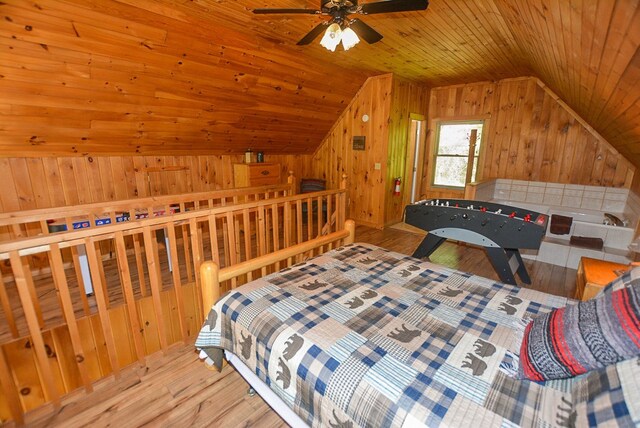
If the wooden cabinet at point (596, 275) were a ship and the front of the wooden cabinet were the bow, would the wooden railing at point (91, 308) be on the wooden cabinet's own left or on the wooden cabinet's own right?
on the wooden cabinet's own left

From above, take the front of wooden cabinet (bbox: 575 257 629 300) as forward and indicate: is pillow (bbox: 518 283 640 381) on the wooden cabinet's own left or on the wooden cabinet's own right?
on the wooden cabinet's own left

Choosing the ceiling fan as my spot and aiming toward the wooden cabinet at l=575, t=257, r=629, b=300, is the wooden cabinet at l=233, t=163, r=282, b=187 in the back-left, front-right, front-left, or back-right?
back-left

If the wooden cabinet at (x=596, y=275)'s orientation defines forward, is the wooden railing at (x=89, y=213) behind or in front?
in front

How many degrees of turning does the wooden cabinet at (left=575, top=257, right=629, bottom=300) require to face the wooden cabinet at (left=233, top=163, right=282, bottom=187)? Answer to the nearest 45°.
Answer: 0° — it already faces it

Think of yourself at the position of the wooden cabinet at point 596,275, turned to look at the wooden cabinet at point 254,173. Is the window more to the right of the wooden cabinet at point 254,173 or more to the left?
right

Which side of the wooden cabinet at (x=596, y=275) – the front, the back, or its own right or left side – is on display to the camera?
left

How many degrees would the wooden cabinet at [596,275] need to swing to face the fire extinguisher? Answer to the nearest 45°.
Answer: approximately 45° to its right

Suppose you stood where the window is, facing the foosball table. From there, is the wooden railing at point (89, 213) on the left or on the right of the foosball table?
right

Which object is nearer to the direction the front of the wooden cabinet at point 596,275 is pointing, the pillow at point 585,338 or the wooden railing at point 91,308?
the wooden railing
